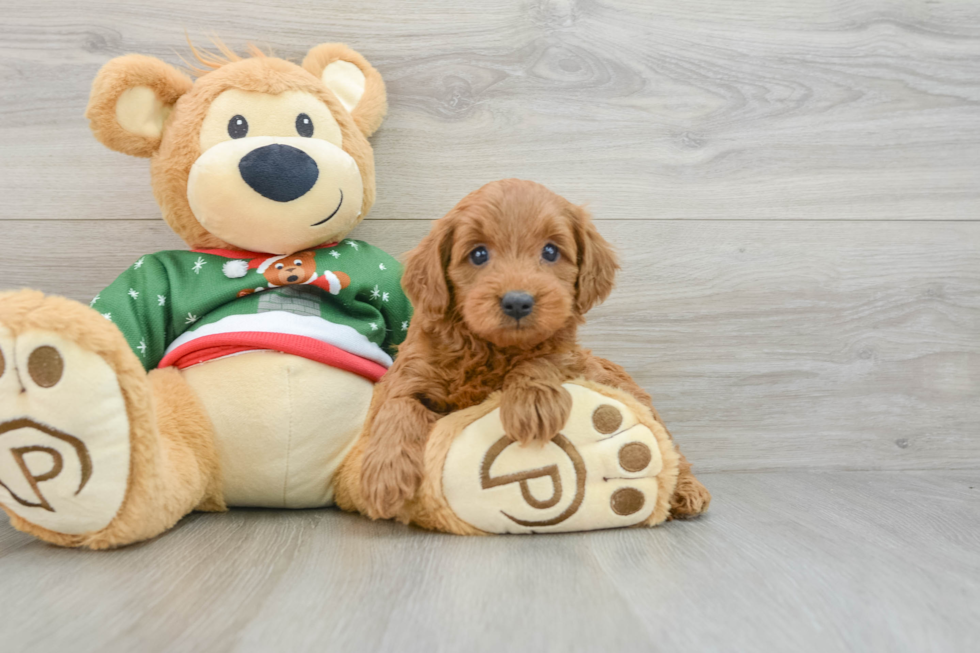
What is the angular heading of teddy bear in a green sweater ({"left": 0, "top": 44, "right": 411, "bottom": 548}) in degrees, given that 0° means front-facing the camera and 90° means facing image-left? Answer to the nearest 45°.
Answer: approximately 0°
